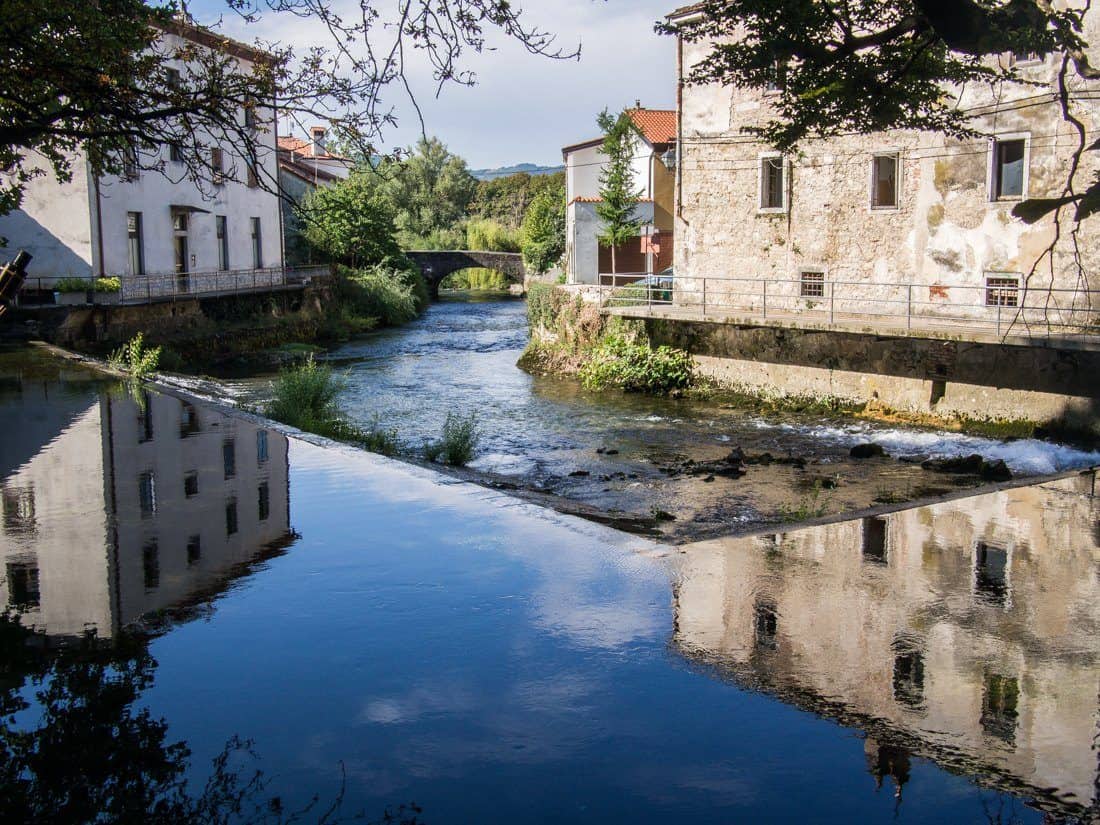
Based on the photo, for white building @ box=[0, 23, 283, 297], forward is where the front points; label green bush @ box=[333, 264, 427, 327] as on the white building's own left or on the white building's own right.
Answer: on the white building's own left

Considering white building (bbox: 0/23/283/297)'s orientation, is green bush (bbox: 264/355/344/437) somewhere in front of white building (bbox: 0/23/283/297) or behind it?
in front

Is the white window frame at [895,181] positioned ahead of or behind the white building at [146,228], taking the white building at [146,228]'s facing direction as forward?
ahead

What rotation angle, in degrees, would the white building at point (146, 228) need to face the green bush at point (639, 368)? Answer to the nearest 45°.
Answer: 0° — it already faces it

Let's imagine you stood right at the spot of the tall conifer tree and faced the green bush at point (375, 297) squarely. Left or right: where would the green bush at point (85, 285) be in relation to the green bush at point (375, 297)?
left

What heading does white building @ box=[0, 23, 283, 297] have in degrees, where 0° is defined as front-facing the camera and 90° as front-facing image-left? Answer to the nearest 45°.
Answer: approximately 315°

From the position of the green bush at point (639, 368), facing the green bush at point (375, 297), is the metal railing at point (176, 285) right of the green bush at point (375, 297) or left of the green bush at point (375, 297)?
left

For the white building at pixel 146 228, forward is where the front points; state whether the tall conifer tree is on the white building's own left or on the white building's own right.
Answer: on the white building's own left
